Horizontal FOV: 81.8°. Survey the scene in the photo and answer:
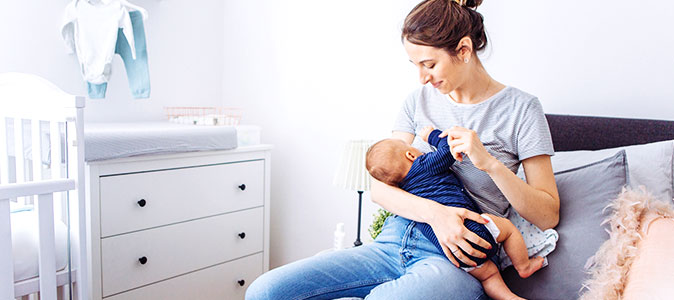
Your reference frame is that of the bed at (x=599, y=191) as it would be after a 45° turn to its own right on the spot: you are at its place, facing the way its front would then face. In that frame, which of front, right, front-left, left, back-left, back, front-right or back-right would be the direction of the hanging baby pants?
front-right

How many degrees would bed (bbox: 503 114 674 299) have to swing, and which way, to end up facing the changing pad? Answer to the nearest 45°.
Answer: approximately 90° to its right

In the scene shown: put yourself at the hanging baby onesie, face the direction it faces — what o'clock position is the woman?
The woman is roughly at 11 o'clock from the hanging baby onesie.

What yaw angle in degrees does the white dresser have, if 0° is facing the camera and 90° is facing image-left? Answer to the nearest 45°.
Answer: approximately 315°

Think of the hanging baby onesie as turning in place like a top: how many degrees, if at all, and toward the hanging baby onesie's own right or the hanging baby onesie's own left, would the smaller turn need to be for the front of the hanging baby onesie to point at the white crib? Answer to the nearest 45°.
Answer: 0° — it already faces it

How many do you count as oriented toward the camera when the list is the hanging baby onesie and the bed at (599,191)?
2

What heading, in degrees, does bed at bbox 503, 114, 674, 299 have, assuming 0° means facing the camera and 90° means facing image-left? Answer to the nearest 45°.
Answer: approximately 0°
